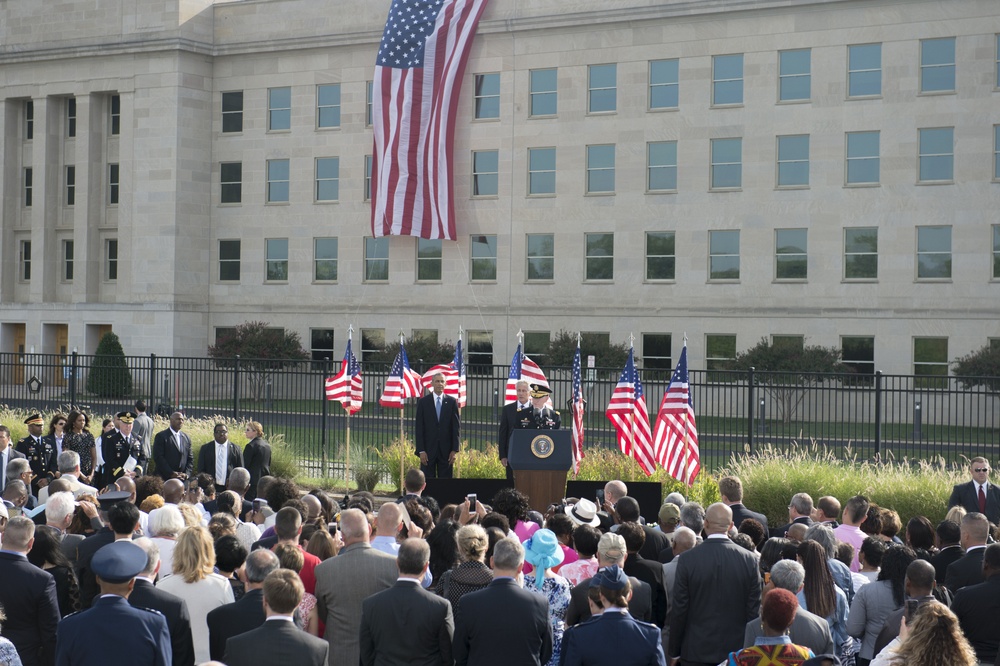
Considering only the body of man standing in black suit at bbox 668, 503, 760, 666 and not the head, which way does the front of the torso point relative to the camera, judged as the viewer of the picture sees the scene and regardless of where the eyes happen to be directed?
away from the camera

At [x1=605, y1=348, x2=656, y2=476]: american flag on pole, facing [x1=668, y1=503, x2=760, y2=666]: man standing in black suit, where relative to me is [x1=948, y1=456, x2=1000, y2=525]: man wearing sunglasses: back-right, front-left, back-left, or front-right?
front-left

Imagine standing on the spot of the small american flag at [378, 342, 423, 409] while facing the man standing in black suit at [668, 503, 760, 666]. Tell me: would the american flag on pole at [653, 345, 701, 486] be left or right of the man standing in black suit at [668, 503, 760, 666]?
left

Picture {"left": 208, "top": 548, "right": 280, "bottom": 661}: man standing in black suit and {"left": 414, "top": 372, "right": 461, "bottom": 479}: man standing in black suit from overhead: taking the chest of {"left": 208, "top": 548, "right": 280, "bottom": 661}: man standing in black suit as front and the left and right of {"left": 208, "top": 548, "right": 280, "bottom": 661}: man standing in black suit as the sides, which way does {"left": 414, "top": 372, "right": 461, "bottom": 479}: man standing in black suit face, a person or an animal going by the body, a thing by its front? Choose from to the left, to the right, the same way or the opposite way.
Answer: the opposite way

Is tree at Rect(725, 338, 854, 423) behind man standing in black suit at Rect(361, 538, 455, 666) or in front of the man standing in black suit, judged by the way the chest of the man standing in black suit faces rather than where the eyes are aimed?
in front

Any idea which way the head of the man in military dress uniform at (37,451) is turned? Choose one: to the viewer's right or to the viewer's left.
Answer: to the viewer's right

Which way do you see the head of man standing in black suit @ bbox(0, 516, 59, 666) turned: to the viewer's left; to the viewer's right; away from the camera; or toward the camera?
away from the camera

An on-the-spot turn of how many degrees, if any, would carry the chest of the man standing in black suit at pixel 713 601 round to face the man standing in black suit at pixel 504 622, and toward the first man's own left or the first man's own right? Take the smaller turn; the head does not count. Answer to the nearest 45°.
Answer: approximately 135° to the first man's own left

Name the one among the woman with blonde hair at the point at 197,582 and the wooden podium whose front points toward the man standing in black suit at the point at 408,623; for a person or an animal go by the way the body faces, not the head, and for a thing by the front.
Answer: the wooden podium

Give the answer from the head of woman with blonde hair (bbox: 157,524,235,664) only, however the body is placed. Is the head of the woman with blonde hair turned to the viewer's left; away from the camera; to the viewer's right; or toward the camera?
away from the camera

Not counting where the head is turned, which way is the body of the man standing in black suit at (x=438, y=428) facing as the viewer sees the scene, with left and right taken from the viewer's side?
facing the viewer

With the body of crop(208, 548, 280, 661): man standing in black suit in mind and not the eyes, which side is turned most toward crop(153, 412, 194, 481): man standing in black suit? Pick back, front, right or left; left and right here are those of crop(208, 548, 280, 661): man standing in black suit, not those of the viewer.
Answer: front

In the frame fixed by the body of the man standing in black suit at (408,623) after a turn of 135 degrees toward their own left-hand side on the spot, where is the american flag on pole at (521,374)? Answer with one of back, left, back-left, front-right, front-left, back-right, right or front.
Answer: back-right

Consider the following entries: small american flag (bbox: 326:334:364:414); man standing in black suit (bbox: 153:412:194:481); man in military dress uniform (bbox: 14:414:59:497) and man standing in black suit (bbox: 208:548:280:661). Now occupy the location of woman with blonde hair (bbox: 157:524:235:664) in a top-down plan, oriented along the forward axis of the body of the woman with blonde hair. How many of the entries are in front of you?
3

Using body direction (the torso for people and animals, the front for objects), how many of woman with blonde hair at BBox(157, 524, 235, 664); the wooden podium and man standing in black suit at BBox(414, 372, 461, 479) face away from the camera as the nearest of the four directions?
1

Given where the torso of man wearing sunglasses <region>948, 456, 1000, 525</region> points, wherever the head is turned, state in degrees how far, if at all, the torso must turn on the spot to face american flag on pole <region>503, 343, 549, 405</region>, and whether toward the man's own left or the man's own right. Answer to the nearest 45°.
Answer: approximately 135° to the man's own right

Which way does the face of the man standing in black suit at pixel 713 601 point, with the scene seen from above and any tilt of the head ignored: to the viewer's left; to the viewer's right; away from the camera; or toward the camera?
away from the camera

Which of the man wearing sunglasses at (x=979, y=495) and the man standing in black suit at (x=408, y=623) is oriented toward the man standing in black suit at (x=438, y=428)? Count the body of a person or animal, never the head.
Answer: the man standing in black suit at (x=408, y=623)

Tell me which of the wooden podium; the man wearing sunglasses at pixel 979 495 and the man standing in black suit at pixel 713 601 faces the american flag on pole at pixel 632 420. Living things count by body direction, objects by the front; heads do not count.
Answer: the man standing in black suit

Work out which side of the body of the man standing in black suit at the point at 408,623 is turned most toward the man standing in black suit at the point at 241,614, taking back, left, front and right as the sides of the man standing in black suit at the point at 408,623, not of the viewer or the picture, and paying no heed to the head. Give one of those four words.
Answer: left

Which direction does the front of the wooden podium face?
toward the camera

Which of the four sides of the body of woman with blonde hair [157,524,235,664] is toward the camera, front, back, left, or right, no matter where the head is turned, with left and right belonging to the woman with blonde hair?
back
